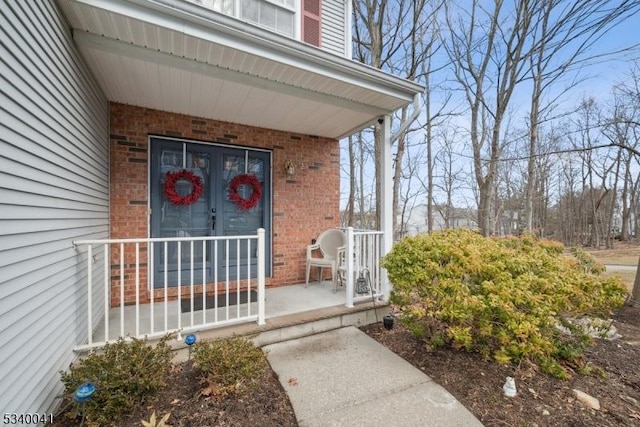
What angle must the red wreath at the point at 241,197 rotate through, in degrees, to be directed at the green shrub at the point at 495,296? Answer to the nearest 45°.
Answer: approximately 45° to its left

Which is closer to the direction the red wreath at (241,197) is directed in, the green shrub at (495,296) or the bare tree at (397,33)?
the green shrub

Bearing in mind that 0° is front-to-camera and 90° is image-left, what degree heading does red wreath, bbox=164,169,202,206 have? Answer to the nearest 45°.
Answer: approximately 0°

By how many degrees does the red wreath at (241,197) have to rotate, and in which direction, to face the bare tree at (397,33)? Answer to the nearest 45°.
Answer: approximately 135° to its left

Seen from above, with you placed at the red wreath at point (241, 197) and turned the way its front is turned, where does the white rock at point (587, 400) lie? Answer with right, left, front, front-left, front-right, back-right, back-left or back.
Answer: front-left

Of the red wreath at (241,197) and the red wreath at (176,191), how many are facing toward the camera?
2

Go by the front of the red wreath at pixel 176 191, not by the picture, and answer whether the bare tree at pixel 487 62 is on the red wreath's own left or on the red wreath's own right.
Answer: on the red wreath's own left
